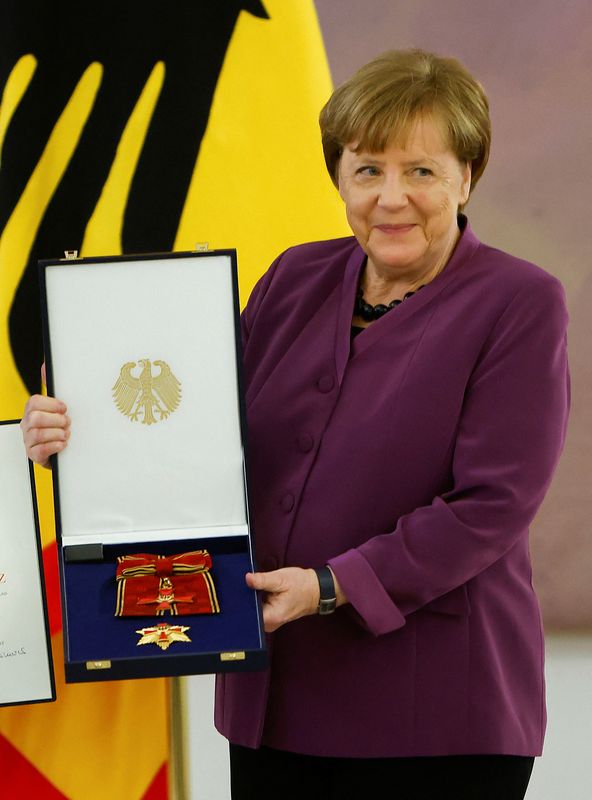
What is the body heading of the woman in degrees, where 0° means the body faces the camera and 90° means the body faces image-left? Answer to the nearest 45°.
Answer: approximately 45°

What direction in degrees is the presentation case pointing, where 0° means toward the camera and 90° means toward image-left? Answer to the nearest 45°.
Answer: approximately 0°

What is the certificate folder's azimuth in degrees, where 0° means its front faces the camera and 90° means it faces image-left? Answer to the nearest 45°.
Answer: approximately 0°
